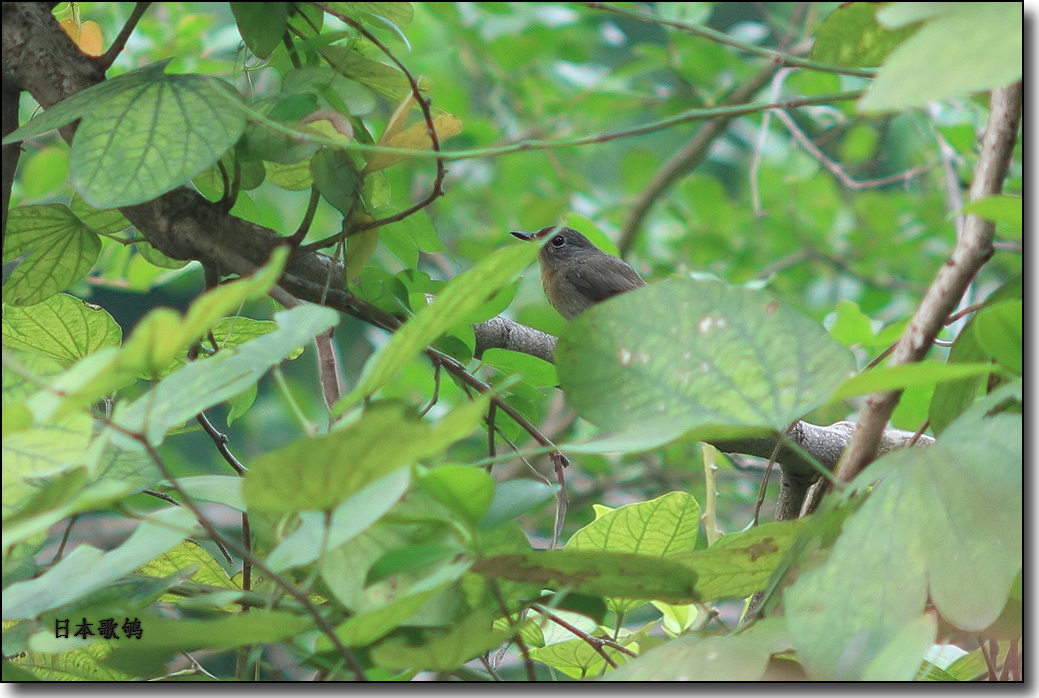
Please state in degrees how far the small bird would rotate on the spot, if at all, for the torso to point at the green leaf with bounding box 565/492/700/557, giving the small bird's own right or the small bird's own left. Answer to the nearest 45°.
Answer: approximately 90° to the small bird's own left

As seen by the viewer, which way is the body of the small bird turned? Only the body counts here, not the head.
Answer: to the viewer's left

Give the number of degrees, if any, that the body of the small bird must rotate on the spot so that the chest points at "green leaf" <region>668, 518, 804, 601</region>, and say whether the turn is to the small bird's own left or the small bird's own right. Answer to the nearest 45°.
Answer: approximately 90° to the small bird's own left

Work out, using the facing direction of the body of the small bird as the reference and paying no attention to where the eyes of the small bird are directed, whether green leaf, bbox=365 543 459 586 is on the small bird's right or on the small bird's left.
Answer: on the small bird's left

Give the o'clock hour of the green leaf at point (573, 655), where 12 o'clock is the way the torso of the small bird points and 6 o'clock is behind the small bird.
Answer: The green leaf is roughly at 9 o'clock from the small bird.
